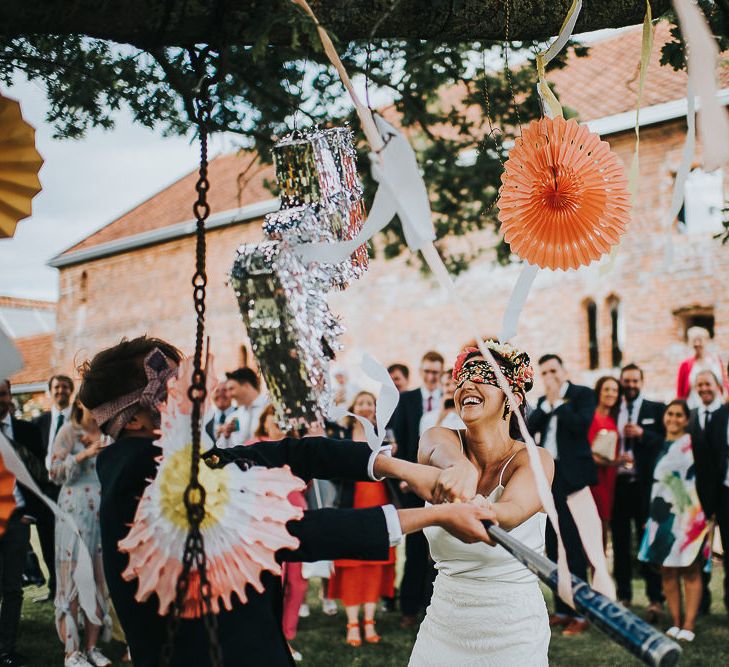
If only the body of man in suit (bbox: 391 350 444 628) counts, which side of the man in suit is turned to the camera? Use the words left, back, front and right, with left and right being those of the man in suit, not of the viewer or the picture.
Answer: front

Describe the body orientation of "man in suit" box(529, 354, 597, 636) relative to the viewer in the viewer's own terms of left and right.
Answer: facing the viewer and to the left of the viewer

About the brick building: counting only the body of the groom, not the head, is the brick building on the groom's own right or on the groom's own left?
on the groom's own left

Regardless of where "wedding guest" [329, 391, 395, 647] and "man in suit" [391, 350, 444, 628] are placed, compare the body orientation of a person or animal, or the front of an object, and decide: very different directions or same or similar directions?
same or similar directions

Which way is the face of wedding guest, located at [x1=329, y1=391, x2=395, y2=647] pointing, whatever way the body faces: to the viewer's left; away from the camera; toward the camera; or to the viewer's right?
toward the camera

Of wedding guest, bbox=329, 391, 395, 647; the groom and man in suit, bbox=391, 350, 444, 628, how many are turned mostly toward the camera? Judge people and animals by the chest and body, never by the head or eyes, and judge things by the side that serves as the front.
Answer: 2

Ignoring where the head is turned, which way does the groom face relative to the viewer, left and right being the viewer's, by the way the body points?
facing to the right of the viewer

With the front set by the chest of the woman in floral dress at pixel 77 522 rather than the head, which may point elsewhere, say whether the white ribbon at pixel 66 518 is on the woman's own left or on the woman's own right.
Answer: on the woman's own right

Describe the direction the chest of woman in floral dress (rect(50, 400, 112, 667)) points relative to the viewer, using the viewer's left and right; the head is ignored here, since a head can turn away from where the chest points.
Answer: facing the viewer and to the right of the viewer

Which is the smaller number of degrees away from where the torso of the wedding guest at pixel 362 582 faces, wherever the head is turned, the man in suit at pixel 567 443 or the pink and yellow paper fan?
the pink and yellow paper fan

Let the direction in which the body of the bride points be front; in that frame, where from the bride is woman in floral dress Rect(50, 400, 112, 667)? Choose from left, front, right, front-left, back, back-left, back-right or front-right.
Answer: right

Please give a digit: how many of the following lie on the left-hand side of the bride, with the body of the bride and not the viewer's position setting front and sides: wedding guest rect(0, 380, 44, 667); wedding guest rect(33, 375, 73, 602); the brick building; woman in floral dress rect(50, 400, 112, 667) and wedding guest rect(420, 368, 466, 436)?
0

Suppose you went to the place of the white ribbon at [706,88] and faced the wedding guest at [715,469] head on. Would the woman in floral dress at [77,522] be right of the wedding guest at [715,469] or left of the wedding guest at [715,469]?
left

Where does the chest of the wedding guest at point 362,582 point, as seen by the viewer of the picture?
toward the camera
